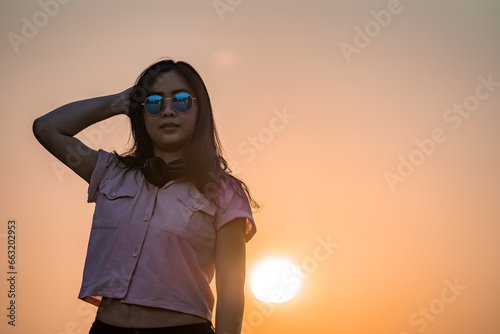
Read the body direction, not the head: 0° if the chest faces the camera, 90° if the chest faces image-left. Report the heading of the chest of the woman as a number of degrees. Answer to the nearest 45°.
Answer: approximately 0°
